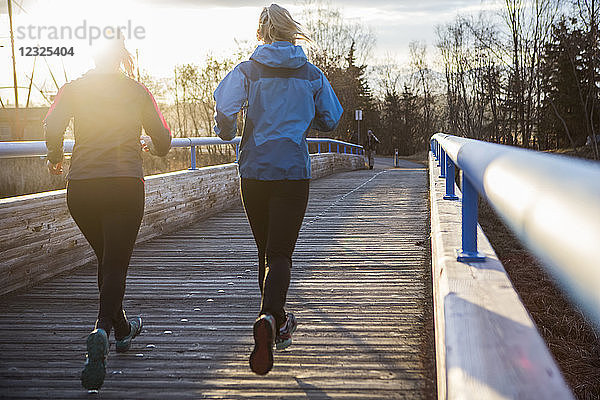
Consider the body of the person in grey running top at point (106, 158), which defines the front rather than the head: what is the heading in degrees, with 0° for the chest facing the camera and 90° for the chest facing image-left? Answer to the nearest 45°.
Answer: approximately 180°

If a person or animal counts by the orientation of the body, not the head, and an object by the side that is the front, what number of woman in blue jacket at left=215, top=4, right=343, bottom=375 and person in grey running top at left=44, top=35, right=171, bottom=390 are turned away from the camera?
2

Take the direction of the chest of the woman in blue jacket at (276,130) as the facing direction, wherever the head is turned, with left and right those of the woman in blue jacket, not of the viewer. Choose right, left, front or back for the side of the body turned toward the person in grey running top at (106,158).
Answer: left

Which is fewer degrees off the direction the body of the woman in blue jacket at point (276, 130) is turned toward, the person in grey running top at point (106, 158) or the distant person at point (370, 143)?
the distant person

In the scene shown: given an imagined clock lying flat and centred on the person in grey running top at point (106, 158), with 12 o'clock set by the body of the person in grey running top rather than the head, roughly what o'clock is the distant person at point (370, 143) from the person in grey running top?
The distant person is roughly at 1 o'clock from the person in grey running top.

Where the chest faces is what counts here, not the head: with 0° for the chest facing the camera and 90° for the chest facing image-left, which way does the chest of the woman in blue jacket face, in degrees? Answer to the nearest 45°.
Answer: approximately 180°
